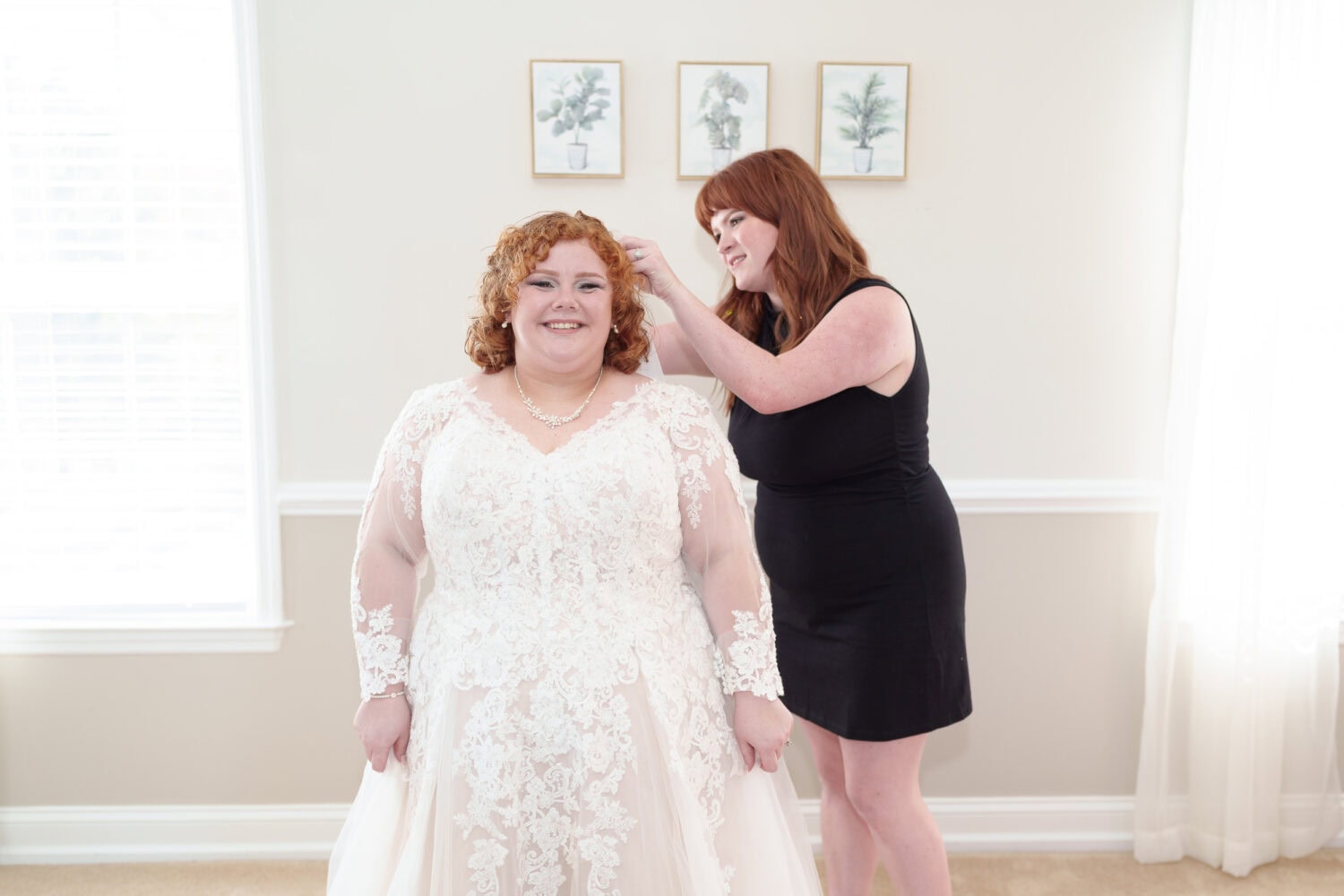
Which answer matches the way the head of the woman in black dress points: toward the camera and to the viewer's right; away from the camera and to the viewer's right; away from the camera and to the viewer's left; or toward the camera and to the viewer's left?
toward the camera and to the viewer's left

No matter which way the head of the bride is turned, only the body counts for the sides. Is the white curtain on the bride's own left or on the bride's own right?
on the bride's own left

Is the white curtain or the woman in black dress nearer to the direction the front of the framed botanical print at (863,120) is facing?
the woman in black dress

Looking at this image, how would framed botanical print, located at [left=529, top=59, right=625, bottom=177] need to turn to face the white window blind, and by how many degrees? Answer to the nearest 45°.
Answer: approximately 90° to its right

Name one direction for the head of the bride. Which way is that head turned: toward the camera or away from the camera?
toward the camera

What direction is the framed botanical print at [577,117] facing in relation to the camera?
toward the camera

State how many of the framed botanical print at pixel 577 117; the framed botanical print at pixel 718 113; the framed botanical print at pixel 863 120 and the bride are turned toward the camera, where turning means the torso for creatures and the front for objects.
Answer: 4

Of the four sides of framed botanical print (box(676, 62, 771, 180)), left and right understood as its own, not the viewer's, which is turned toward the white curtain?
left

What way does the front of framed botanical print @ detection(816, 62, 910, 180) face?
toward the camera

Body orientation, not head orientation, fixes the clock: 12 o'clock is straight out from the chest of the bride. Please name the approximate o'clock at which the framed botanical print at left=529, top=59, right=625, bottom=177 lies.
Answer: The framed botanical print is roughly at 6 o'clock from the bride.
